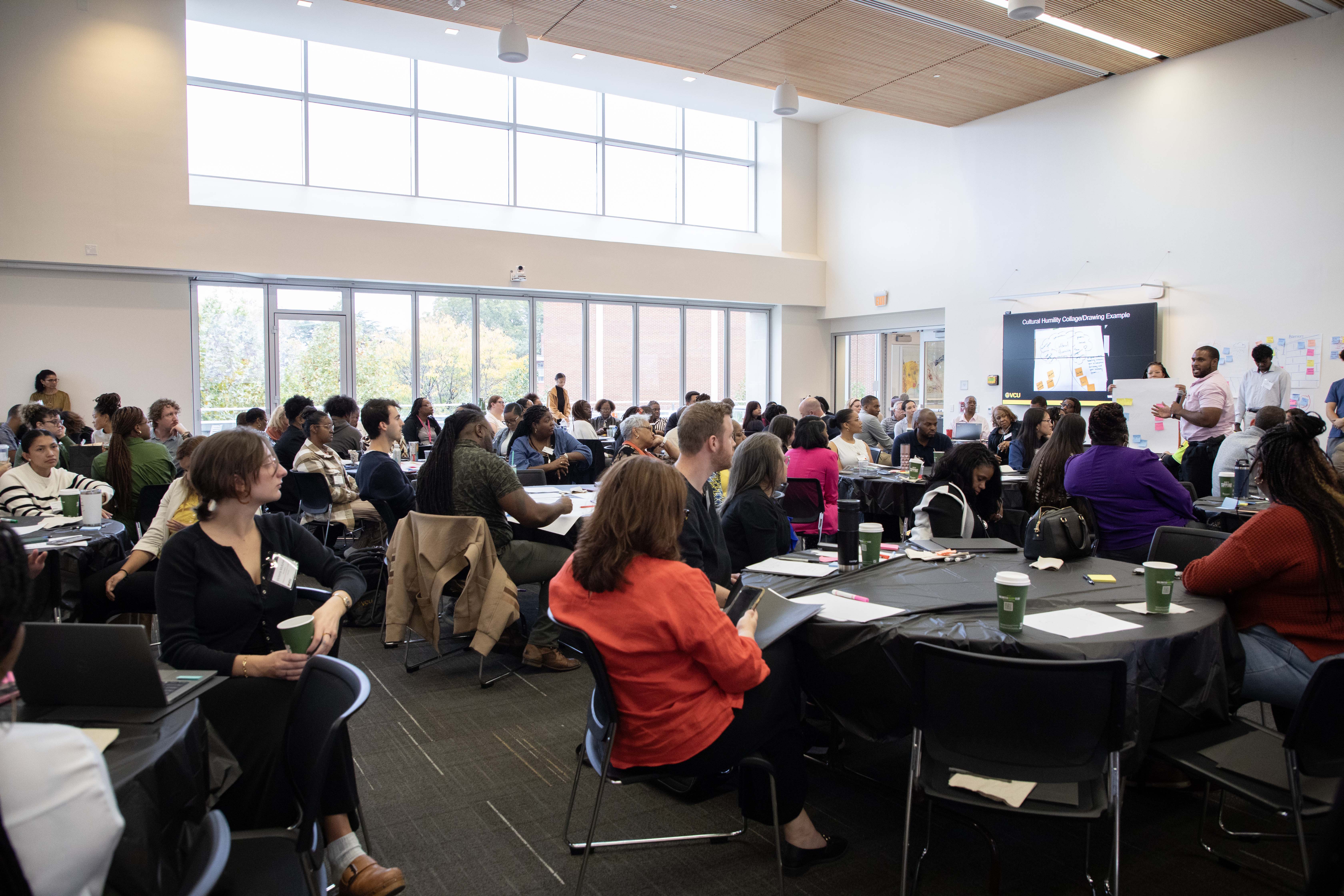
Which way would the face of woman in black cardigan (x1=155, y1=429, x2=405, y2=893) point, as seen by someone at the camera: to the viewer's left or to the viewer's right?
to the viewer's right

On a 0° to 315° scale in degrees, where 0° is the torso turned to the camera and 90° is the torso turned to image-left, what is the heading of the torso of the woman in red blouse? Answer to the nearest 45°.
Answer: approximately 225°

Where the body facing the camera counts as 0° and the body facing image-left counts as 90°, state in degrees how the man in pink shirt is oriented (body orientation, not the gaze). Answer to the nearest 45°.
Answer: approximately 90°

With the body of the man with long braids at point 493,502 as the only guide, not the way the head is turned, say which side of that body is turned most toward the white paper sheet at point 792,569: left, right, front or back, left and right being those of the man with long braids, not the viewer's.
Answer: right

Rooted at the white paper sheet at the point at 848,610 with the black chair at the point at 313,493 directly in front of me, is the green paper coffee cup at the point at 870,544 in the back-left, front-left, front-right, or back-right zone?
front-right

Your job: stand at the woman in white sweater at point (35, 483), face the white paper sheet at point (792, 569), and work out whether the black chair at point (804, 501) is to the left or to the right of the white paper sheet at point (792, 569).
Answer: left

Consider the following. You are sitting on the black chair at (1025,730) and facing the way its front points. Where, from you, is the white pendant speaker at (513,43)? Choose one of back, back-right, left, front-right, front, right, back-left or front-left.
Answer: front-left

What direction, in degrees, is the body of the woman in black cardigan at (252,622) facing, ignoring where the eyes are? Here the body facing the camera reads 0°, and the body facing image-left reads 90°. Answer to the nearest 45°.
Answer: approximately 315°

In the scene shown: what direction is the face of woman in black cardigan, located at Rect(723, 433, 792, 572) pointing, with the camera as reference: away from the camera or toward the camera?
away from the camera

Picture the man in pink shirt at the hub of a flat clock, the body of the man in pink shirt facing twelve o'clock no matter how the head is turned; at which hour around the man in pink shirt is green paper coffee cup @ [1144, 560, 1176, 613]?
The green paper coffee cup is roughly at 9 o'clock from the man in pink shirt.

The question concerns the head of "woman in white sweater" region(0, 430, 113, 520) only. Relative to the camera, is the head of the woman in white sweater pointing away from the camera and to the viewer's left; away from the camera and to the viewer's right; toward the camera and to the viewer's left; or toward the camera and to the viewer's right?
toward the camera and to the viewer's right

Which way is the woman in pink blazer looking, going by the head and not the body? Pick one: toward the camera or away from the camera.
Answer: away from the camera

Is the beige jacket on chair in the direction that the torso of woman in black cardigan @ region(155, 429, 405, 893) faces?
no

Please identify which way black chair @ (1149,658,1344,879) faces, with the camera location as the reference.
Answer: facing away from the viewer and to the left of the viewer

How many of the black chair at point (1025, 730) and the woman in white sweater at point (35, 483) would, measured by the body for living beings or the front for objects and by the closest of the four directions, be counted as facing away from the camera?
1

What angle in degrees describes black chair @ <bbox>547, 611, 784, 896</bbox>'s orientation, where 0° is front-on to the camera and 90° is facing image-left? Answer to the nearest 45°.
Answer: approximately 270°
